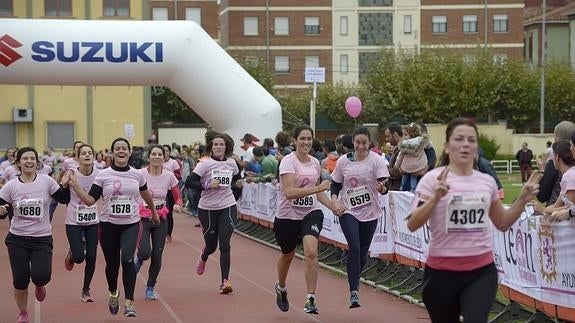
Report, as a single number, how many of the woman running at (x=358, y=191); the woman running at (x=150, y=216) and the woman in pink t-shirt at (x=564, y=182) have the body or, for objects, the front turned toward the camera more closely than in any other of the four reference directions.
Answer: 2

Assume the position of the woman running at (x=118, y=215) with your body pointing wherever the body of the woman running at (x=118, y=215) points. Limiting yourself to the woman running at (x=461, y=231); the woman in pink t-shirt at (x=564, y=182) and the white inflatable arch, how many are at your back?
1

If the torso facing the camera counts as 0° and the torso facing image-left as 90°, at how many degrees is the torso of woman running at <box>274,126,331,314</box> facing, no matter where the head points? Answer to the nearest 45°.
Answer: approximately 315°

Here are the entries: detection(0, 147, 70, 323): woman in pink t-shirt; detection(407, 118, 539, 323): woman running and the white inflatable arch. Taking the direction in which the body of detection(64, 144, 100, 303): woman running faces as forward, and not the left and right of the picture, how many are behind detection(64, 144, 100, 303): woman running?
1

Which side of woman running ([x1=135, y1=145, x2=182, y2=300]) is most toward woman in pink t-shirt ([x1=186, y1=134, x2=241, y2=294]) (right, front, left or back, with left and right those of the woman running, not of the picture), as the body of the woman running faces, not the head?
left

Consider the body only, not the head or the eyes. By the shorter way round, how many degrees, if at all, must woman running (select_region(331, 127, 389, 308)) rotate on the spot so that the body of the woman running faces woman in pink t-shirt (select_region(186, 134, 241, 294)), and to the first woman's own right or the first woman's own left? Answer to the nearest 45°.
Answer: approximately 135° to the first woman's own right

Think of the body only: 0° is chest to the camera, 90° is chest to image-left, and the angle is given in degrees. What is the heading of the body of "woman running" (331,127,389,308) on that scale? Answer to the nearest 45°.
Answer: approximately 0°

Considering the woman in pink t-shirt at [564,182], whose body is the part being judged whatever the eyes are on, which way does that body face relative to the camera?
to the viewer's left

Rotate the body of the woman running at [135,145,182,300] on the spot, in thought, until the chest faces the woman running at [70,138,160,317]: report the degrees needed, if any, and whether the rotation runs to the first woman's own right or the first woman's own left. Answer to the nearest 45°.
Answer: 0° — they already face them
